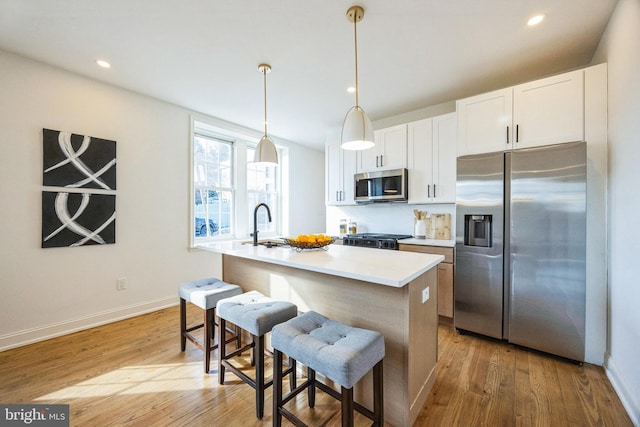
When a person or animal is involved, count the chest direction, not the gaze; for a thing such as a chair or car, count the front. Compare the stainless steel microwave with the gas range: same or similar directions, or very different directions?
same or similar directions

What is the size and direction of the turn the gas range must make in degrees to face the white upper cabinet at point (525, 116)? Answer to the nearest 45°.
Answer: approximately 90° to its left

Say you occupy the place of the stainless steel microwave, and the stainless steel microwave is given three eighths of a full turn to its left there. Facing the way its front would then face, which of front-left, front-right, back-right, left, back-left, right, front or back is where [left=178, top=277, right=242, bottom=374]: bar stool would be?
back-right

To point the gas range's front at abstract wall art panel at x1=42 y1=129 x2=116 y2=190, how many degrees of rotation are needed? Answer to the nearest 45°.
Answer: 0° — it already faces it

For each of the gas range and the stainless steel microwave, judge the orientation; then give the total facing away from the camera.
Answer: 0

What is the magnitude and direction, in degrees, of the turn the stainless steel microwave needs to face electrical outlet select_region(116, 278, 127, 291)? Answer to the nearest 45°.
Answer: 0° — it already faces it

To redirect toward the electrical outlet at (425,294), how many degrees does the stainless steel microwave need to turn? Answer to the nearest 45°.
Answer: approximately 45° to its left

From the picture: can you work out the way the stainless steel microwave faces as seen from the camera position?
facing the viewer and to the left of the viewer

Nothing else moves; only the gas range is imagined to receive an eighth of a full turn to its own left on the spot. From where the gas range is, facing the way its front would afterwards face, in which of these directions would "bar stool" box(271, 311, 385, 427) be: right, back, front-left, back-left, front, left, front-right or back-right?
front

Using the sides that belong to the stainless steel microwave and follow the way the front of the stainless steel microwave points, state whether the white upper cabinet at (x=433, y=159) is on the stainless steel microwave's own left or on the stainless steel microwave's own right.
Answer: on the stainless steel microwave's own left

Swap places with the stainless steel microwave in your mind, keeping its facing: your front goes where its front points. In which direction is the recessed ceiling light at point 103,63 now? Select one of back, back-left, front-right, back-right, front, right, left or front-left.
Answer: front

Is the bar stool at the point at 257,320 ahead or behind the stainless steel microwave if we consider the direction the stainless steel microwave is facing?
ahead
